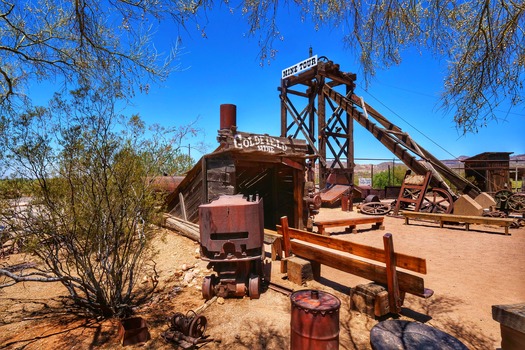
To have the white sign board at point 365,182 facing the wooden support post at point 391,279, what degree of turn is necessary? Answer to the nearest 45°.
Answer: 0° — it already faces it

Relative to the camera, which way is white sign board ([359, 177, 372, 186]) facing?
toward the camera

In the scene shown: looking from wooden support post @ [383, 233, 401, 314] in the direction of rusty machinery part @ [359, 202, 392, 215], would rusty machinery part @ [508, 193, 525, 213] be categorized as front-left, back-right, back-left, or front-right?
front-right

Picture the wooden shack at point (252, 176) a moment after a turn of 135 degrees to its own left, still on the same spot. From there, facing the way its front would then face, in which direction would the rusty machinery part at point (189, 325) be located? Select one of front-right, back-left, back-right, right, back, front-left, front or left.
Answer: back

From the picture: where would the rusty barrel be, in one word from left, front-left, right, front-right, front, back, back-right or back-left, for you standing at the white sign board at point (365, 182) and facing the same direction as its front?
front

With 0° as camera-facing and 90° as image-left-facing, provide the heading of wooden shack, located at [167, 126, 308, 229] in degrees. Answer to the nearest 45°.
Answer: approximately 315°

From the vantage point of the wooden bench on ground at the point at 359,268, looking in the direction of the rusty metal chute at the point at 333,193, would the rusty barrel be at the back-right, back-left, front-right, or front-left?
back-left

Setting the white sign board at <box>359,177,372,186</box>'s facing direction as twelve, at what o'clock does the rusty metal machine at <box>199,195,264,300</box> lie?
The rusty metal machine is roughly at 12 o'clock from the white sign board.

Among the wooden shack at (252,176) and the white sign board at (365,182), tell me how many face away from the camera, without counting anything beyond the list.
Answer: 0

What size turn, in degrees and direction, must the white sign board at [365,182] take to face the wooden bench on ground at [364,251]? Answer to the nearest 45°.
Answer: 0° — it already faces it

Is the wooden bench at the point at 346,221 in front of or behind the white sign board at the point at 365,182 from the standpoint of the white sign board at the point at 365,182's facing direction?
in front

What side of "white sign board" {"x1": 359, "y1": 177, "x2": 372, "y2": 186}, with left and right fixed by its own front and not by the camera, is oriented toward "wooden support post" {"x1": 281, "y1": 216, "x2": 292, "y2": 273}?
front

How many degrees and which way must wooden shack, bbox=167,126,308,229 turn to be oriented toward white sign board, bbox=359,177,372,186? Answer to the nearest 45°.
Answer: approximately 90° to its left

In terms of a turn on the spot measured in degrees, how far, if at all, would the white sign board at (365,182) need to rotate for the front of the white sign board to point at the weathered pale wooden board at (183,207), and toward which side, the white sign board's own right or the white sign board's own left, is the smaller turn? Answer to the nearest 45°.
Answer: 0° — it already faces it

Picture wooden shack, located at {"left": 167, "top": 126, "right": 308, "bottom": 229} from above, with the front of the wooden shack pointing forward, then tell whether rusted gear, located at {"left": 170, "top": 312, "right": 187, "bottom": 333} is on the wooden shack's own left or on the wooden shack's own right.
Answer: on the wooden shack's own right

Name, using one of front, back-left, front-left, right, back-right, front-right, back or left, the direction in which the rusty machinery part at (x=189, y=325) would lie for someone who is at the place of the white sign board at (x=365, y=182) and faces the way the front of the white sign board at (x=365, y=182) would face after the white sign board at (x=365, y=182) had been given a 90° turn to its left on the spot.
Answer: right

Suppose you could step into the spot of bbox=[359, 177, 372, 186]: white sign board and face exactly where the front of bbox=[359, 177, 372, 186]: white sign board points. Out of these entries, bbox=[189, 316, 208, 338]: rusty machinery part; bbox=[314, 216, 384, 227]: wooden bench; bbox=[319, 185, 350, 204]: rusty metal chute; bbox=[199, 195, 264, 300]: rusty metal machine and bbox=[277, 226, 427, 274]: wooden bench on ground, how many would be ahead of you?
5

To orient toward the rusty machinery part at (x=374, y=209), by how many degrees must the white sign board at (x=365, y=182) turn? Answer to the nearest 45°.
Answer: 0° — it already faces it
